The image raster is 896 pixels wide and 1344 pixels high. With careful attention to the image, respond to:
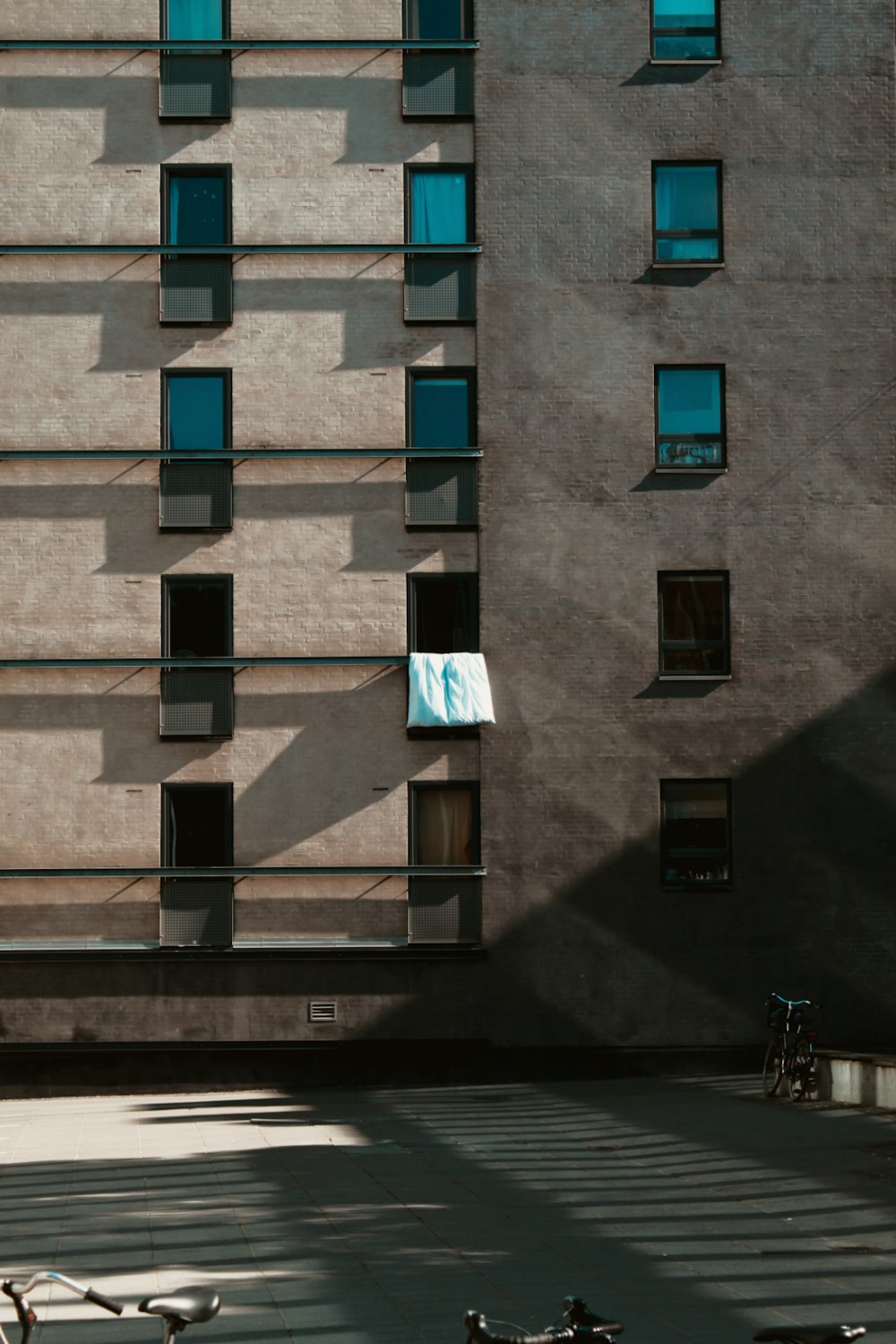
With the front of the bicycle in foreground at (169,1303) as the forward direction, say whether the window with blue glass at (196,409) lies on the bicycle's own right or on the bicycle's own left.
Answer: on the bicycle's own right

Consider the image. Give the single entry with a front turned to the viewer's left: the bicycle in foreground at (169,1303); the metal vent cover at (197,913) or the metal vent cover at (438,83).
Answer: the bicycle in foreground

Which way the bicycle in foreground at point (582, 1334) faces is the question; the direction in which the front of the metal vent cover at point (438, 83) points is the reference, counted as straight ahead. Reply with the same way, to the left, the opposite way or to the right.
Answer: to the right

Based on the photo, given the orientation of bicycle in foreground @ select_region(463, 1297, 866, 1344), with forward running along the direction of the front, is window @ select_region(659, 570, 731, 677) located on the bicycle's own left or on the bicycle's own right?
on the bicycle's own right

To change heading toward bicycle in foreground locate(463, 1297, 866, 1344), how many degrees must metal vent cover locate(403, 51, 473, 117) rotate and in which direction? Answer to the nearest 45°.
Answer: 0° — it already faces it

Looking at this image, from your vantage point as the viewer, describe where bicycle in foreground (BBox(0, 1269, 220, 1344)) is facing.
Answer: facing to the left of the viewer

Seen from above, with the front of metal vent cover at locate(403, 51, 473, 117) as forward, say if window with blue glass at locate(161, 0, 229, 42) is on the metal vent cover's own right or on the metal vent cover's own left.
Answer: on the metal vent cover's own right

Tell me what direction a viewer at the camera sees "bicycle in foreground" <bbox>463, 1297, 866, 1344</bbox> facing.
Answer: facing to the left of the viewer
